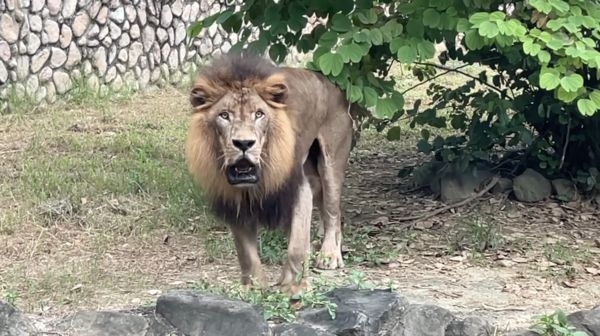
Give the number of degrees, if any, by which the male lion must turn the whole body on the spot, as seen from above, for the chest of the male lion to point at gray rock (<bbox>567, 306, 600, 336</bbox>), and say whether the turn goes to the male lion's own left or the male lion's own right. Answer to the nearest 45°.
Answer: approximately 135° to the male lion's own left

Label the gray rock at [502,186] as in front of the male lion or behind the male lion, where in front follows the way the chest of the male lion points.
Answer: behind

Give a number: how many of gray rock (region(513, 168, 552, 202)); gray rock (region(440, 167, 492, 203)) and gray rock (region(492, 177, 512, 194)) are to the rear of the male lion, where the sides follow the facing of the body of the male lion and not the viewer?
3

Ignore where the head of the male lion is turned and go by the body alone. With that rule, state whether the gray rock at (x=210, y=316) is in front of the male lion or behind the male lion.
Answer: in front

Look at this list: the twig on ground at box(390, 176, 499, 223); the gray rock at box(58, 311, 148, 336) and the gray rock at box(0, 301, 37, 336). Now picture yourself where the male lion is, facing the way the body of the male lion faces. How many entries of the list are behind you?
1

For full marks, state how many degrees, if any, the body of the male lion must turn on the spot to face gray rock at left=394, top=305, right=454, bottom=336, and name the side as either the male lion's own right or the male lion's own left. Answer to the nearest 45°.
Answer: approximately 90° to the male lion's own left

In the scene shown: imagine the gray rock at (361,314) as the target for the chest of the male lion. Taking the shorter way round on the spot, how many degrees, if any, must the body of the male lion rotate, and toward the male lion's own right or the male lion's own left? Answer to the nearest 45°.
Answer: approximately 90° to the male lion's own left

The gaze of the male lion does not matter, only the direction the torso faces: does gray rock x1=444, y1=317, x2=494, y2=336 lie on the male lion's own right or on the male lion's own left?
on the male lion's own left

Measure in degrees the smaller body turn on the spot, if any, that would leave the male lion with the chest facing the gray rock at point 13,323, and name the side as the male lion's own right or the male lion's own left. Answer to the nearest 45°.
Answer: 0° — it already faces it

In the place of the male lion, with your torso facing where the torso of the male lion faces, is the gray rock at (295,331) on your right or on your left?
on your left

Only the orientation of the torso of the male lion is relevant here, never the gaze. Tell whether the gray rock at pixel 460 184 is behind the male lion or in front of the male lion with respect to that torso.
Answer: behind

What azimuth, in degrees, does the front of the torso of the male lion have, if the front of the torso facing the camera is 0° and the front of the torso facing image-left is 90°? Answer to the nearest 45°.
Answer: approximately 45°
